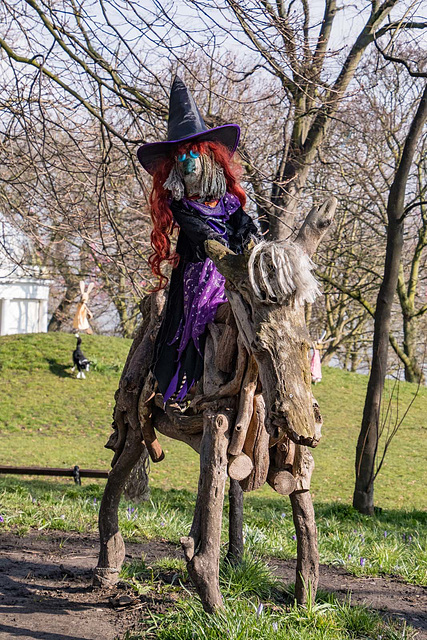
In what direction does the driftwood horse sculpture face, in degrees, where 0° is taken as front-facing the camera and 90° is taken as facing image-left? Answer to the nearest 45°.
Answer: approximately 315°

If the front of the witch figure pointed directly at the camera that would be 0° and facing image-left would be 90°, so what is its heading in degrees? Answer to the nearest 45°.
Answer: approximately 315°

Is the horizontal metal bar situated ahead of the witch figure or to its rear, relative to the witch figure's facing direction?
to the rear

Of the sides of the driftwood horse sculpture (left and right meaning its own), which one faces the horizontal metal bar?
back

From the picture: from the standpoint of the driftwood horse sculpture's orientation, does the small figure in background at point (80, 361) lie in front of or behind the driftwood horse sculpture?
behind
